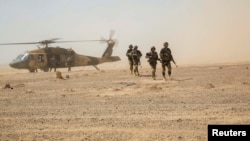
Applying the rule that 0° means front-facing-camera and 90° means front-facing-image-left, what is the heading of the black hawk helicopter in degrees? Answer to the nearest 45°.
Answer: approximately 90°
